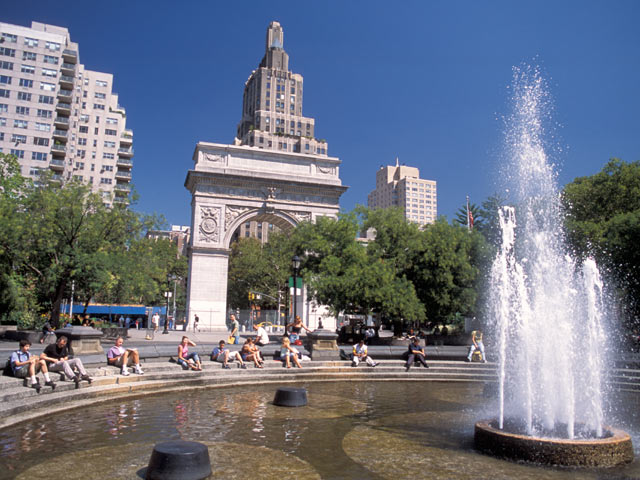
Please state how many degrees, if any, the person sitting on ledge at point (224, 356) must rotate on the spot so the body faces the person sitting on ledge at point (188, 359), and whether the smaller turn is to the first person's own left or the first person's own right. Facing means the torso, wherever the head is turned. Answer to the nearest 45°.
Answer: approximately 90° to the first person's own right

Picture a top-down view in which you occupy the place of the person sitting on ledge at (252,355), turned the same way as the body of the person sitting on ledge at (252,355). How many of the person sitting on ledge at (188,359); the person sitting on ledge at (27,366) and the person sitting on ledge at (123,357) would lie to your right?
3

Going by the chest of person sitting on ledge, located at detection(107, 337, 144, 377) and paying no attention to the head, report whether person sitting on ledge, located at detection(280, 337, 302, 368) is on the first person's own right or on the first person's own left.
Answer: on the first person's own left

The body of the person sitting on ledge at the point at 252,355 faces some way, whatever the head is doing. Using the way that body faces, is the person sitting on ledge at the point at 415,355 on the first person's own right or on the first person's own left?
on the first person's own left

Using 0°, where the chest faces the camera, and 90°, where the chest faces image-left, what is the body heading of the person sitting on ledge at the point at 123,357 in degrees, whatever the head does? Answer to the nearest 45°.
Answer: approximately 315°

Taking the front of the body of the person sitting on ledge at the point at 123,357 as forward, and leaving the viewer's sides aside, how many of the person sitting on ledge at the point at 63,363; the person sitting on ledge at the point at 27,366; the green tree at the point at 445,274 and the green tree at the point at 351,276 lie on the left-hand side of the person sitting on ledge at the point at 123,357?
2

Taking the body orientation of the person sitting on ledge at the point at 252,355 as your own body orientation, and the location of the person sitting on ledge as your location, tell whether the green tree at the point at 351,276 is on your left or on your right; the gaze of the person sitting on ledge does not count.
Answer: on your left

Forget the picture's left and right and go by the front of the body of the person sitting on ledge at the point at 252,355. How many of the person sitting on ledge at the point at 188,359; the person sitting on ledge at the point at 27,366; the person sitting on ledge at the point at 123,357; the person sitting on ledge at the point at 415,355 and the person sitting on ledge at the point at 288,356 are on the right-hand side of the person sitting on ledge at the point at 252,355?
3

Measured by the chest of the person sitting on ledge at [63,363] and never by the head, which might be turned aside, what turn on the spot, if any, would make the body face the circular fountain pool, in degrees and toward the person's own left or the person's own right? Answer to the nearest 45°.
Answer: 0° — they already face it
